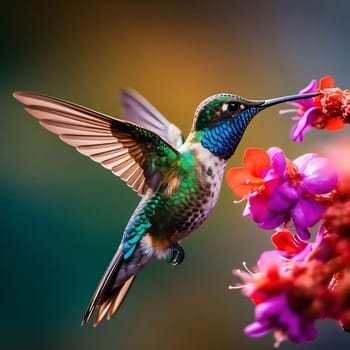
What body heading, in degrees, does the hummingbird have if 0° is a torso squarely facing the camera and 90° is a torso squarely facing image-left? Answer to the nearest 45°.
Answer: approximately 270°
